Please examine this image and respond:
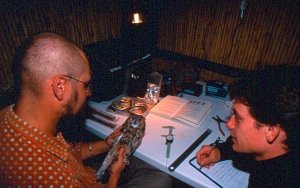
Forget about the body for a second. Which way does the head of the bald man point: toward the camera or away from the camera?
away from the camera

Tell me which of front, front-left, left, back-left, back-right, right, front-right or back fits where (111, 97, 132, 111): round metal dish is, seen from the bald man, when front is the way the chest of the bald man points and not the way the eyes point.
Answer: front

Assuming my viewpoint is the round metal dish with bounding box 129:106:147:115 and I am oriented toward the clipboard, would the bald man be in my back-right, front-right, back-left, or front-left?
front-right

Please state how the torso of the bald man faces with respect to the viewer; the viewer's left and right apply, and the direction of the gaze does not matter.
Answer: facing away from the viewer and to the right of the viewer

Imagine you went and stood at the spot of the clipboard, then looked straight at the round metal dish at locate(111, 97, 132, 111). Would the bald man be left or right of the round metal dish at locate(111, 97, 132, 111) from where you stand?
left

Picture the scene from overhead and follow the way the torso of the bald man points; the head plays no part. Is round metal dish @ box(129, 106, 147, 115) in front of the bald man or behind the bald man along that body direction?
in front

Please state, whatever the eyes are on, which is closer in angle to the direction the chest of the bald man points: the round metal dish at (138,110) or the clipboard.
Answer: the round metal dish

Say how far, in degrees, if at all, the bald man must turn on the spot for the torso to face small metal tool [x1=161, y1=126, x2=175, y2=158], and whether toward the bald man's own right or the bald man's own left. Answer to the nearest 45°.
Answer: approximately 45° to the bald man's own right

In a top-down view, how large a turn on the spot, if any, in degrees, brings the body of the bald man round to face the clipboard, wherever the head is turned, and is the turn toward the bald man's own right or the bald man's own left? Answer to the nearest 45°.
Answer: approximately 45° to the bald man's own right
